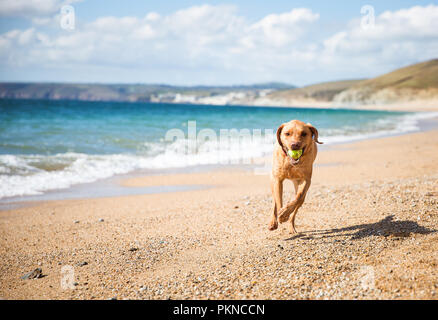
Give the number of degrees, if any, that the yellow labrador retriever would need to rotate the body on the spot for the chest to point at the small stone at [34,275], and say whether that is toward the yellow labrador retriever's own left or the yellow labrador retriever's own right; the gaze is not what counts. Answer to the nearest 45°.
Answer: approximately 45° to the yellow labrador retriever's own right

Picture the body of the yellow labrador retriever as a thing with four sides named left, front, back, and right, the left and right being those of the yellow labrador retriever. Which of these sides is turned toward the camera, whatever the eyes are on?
front
